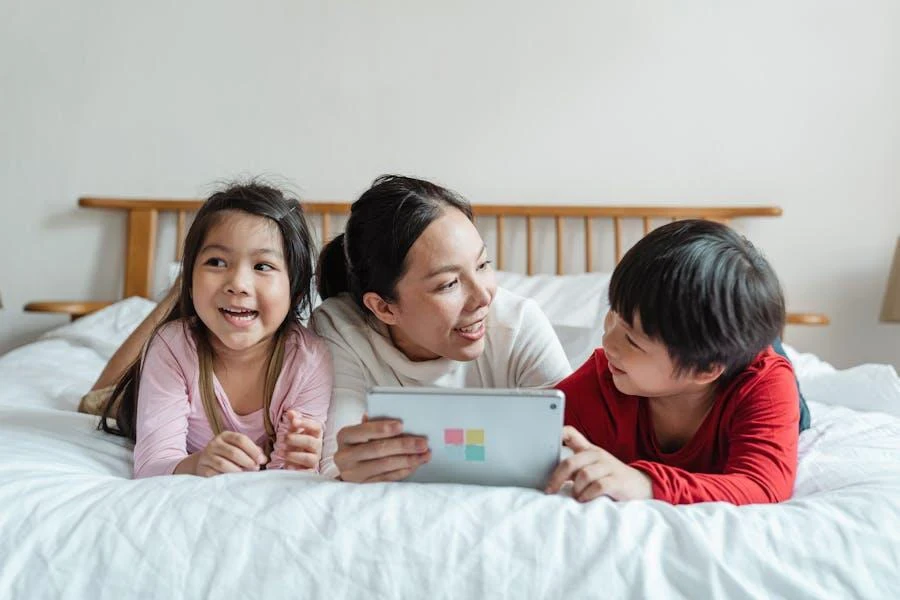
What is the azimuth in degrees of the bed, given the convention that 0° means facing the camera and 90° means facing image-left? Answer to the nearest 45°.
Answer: approximately 0°
